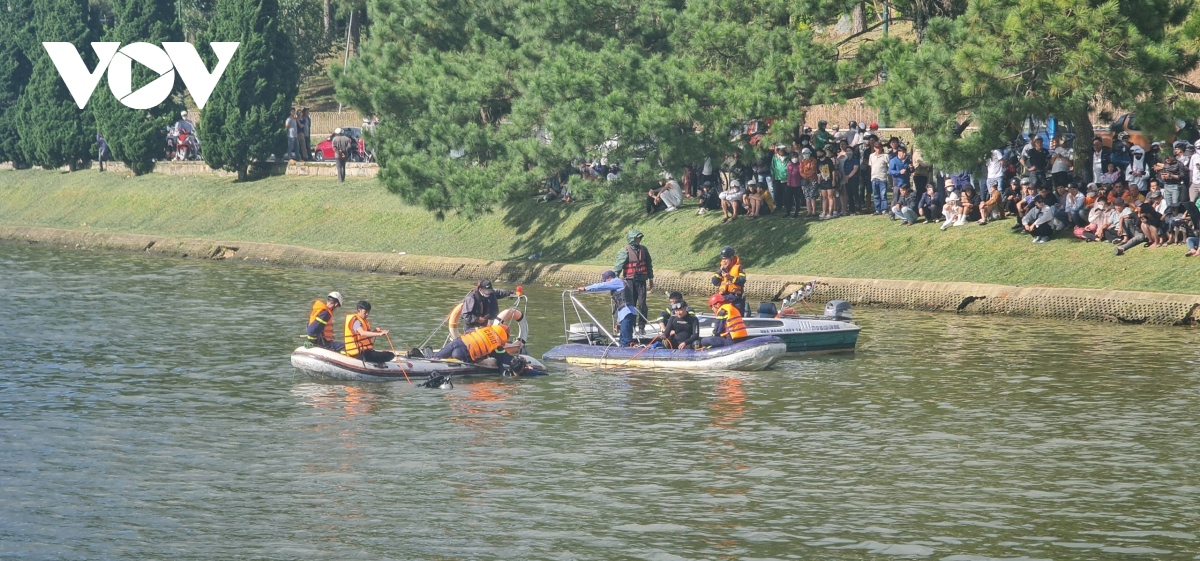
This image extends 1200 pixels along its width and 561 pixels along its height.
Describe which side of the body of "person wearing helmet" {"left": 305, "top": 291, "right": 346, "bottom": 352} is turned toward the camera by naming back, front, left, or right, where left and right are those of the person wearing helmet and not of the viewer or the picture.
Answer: right

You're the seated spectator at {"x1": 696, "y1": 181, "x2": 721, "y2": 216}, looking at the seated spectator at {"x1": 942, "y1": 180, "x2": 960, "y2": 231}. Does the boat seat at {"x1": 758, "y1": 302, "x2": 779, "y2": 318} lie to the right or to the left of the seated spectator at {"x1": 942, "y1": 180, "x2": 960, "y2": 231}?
right

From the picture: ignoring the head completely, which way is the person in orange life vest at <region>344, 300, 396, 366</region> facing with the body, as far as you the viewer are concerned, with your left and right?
facing to the right of the viewer

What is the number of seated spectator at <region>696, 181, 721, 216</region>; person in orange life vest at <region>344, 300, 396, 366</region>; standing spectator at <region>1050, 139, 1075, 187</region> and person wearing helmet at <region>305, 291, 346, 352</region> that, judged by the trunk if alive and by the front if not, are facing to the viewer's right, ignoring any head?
2

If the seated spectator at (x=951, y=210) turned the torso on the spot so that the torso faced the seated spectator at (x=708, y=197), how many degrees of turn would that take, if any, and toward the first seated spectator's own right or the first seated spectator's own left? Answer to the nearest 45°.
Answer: approximately 90° to the first seated spectator's own right

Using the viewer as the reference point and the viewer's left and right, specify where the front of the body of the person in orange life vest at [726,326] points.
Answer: facing to the left of the viewer
